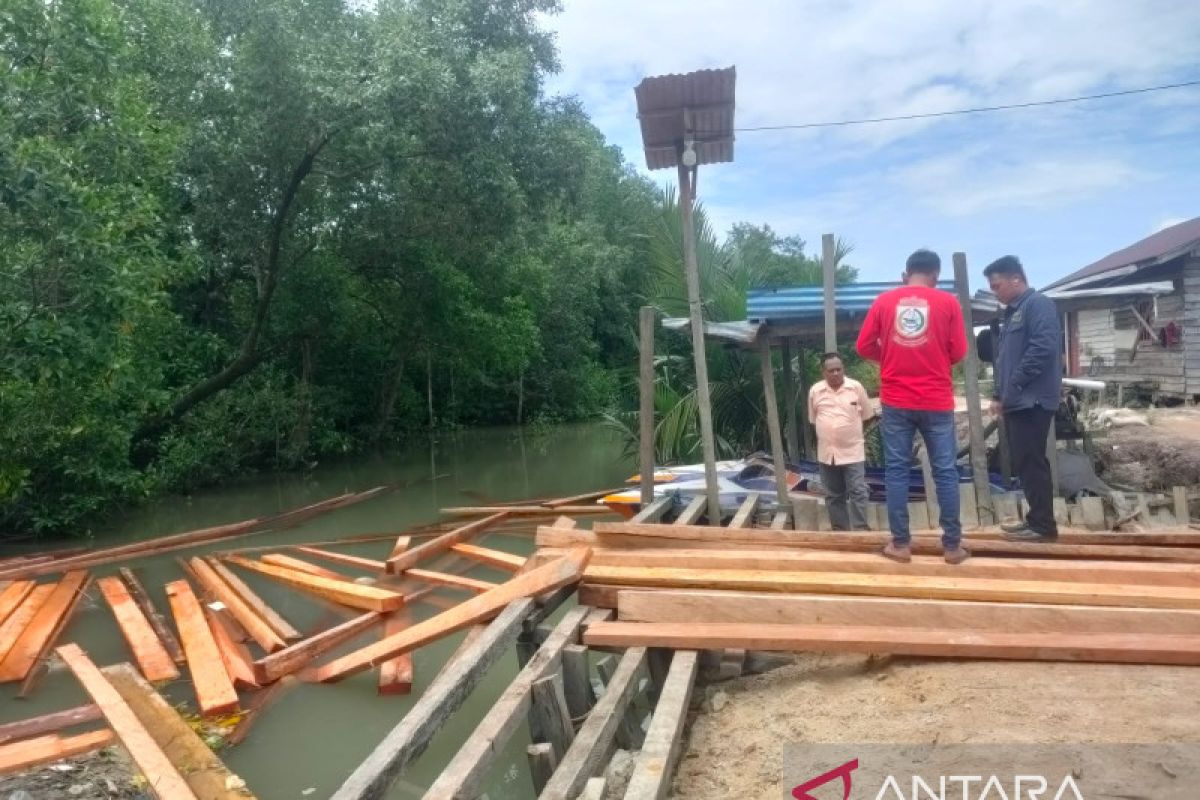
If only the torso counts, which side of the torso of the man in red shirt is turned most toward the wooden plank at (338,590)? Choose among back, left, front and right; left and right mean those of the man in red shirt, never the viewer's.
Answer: left

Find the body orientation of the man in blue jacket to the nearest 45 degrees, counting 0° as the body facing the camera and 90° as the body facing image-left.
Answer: approximately 90°

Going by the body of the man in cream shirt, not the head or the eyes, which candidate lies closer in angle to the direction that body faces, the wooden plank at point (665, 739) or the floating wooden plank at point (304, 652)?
the wooden plank

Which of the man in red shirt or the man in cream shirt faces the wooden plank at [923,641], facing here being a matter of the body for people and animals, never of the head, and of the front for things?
the man in cream shirt

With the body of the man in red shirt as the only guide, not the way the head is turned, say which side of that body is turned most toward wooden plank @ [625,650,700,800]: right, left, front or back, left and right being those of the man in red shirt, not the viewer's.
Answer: back

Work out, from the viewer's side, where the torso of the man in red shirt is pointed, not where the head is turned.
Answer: away from the camera

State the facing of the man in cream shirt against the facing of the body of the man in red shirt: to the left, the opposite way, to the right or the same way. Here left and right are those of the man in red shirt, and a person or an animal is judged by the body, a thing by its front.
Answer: the opposite way

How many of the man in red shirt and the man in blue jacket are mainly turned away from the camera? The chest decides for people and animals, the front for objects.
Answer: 1

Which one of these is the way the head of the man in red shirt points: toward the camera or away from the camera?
away from the camera

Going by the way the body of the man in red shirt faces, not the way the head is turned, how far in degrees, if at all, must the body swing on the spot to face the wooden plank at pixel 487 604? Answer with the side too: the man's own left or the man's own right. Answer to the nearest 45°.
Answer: approximately 135° to the man's own left

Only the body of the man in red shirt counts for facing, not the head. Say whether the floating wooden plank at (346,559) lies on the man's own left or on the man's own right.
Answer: on the man's own left
